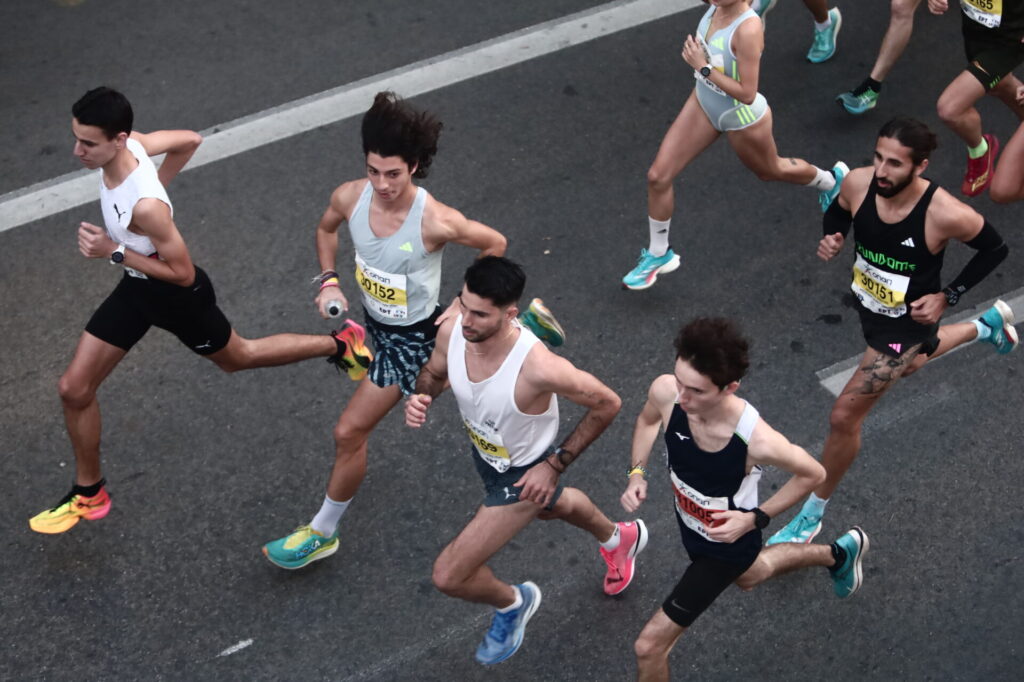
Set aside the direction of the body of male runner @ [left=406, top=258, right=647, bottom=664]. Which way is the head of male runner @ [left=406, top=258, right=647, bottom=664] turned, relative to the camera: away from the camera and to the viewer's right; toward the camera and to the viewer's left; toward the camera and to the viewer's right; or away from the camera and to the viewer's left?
toward the camera and to the viewer's left

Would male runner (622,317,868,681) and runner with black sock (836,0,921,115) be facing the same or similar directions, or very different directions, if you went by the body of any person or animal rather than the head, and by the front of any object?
same or similar directions

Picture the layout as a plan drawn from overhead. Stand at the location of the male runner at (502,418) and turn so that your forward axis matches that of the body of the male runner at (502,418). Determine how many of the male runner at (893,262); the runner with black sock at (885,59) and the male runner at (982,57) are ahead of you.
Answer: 0

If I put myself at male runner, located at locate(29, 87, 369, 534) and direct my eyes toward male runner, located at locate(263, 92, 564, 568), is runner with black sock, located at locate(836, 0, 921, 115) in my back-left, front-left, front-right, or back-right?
front-left

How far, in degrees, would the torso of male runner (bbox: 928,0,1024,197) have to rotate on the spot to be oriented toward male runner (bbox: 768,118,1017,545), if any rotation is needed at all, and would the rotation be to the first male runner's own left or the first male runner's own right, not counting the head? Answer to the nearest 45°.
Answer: approximately 45° to the first male runner's own left

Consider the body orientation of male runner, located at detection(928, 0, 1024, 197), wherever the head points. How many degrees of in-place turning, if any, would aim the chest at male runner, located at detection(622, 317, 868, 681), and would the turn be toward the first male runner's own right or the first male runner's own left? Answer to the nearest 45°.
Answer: approximately 45° to the first male runner's own left

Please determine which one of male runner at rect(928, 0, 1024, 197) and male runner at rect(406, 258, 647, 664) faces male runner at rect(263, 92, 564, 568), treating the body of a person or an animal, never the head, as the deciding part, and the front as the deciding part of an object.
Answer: male runner at rect(928, 0, 1024, 197)

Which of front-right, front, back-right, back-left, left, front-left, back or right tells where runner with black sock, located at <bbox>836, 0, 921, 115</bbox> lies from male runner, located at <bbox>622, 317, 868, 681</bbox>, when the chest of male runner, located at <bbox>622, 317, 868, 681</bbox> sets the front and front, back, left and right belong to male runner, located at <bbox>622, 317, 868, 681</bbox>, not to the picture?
back-right

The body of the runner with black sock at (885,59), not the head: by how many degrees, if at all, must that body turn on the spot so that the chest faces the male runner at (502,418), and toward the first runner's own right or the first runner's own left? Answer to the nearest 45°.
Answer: approximately 45° to the first runner's own left

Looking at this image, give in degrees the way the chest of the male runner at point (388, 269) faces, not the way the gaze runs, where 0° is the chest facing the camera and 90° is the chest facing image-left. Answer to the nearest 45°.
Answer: approximately 45°

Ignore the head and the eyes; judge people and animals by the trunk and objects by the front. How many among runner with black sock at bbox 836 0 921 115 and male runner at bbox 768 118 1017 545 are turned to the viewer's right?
0

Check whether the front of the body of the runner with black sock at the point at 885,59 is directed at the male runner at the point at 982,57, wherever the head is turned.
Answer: no

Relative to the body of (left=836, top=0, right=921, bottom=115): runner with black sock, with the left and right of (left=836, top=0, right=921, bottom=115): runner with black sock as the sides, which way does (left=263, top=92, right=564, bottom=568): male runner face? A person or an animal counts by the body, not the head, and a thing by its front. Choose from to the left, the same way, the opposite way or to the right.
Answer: the same way

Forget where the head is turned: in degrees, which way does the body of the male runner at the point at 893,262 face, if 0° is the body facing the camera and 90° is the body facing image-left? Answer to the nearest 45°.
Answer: approximately 45°

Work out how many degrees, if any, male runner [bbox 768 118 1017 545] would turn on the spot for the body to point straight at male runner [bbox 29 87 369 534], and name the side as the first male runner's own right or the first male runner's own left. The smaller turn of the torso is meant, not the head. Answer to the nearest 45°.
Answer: approximately 45° to the first male runner's own right

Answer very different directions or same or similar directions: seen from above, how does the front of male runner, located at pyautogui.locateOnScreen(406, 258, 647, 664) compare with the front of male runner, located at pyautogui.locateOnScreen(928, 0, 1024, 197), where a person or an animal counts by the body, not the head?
same or similar directions

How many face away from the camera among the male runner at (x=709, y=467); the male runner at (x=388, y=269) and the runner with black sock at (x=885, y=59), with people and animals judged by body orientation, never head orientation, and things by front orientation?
0

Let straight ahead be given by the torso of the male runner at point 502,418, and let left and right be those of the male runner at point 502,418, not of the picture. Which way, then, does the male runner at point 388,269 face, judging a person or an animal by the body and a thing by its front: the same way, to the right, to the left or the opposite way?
the same way

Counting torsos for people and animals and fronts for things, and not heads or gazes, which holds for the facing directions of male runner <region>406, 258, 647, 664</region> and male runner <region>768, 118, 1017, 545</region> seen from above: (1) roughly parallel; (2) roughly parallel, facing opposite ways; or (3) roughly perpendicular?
roughly parallel

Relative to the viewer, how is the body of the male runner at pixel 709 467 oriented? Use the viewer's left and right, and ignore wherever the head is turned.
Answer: facing the viewer and to the left of the viewer

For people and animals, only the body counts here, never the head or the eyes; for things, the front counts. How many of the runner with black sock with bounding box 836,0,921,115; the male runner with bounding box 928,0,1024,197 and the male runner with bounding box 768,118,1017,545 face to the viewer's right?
0

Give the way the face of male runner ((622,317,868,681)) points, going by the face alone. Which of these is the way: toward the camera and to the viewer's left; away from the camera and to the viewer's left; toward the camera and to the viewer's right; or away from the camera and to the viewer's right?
toward the camera and to the viewer's left
